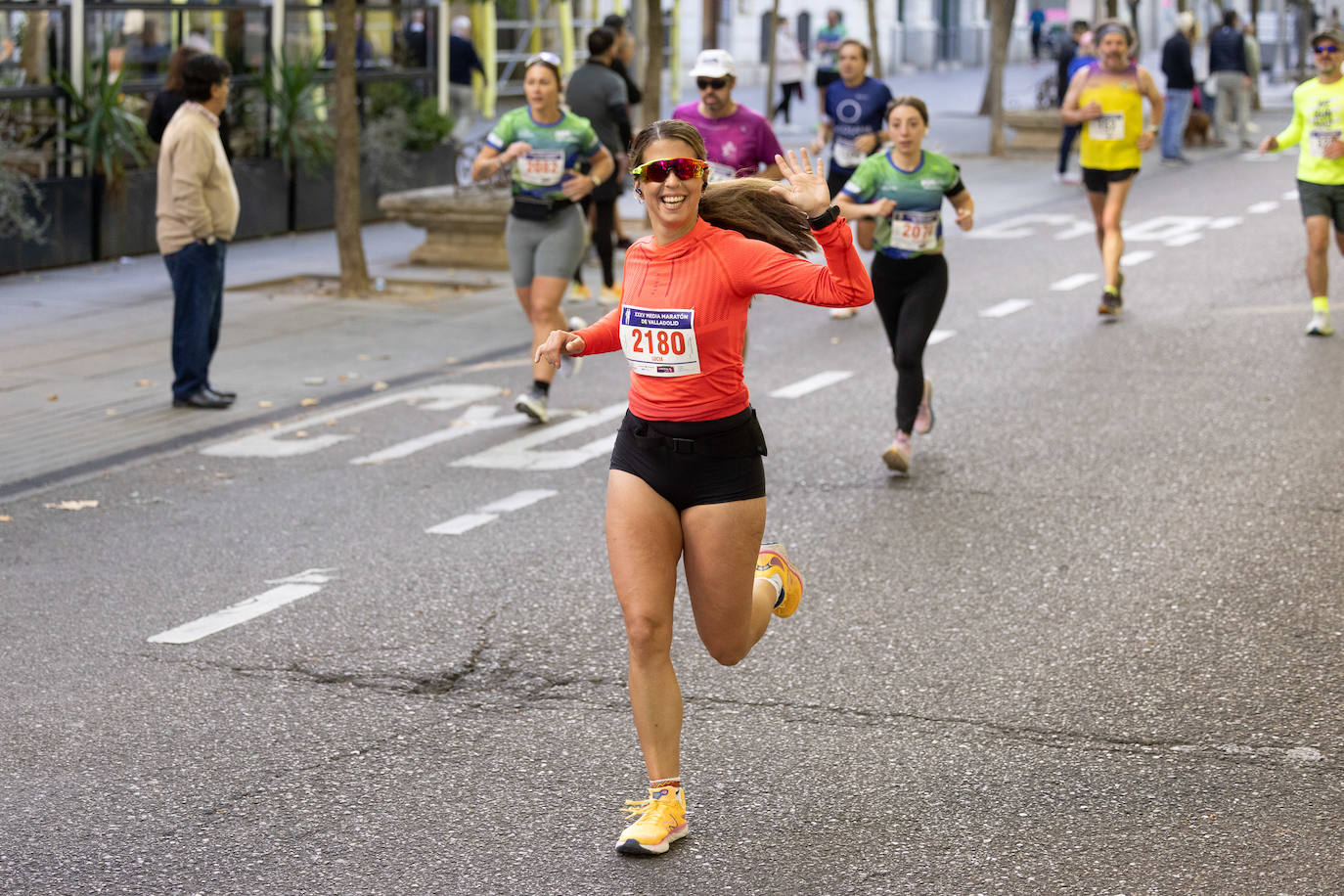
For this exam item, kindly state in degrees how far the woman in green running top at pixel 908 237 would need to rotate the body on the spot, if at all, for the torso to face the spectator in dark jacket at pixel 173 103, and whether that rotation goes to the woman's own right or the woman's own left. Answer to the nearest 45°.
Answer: approximately 135° to the woman's own right

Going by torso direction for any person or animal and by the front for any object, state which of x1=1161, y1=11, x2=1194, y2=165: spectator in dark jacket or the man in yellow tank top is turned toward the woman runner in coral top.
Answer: the man in yellow tank top

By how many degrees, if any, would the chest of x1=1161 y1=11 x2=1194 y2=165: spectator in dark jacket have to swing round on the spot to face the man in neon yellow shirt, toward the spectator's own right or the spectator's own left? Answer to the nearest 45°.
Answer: approximately 90° to the spectator's own right

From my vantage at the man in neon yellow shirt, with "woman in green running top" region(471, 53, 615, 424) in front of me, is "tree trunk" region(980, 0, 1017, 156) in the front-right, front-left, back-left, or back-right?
back-right

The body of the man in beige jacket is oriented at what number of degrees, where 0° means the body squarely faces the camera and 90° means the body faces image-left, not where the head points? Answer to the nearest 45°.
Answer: approximately 270°

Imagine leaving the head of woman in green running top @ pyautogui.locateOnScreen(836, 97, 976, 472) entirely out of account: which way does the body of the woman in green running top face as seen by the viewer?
toward the camera

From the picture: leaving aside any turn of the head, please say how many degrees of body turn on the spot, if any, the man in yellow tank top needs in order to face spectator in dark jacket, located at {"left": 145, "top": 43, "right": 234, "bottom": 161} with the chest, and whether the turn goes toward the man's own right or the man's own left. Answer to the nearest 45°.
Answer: approximately 45° to the man's own right

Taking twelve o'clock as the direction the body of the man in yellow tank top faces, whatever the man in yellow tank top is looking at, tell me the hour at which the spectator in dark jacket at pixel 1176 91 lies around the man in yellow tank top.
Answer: The spectator in dark jacket is roughly at 6 o'clock from the man in yellow tank top.

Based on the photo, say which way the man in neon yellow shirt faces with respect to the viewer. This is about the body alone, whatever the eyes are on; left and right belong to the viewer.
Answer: facing the viewer

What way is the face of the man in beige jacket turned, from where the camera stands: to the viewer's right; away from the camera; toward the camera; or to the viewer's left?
to the viewer's right

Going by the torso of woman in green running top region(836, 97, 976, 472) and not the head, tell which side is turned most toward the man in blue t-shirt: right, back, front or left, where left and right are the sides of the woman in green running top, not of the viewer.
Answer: back
